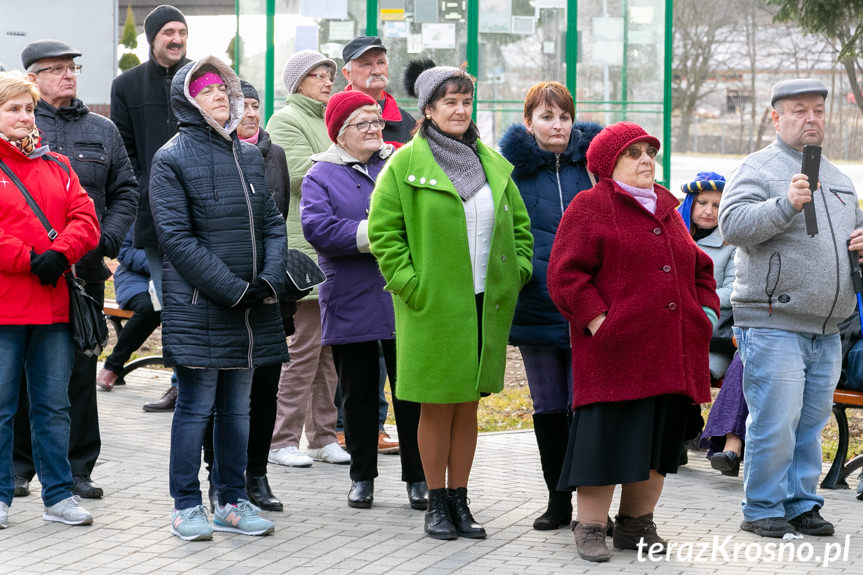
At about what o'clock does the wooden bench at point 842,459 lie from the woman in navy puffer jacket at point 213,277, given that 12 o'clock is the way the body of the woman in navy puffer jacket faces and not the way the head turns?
The wooden bench is roughly at 10 o'clock from the woman in navy puffer jacket.

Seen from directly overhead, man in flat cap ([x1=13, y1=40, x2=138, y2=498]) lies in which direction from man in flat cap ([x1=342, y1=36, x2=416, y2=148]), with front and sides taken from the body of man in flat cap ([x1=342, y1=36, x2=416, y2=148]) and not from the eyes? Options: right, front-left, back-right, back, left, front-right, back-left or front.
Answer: right

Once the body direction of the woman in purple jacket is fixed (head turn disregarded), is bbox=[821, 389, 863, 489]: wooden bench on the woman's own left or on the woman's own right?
on the woman's own left

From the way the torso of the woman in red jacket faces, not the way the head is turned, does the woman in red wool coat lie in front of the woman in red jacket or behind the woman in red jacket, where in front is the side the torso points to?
in front

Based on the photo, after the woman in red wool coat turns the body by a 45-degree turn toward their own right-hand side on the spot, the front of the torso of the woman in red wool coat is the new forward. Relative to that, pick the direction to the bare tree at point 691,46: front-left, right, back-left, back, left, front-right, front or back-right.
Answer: back

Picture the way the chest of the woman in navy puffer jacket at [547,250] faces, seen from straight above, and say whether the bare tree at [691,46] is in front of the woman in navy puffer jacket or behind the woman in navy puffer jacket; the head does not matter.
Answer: behind

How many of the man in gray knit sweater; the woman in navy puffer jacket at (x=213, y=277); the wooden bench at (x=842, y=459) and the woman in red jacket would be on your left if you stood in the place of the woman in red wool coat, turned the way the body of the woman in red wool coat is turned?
2

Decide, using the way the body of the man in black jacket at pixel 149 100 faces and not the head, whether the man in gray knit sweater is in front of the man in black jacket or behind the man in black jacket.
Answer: in front

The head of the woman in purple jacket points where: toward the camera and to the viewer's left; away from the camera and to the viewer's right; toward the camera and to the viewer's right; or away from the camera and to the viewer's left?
toward the camera and to the viewer's right

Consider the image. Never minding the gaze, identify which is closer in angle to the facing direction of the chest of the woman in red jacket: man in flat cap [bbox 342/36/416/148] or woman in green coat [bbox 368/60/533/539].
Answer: the woman in green coat
